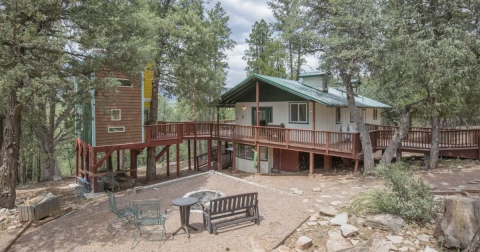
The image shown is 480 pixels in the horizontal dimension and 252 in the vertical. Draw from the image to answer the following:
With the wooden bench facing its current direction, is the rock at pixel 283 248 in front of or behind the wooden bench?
behind

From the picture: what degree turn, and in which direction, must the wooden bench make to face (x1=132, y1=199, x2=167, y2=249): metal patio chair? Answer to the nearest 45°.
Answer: approximately 45° to its left

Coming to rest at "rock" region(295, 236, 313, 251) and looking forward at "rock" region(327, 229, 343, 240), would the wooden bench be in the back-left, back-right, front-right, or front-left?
back-left

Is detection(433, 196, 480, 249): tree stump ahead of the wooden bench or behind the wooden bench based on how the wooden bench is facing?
behind

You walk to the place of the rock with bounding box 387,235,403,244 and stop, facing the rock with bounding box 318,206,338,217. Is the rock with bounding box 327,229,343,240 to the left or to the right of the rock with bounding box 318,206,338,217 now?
left

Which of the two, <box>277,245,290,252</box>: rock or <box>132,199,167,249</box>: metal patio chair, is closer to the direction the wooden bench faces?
the metal patio chair

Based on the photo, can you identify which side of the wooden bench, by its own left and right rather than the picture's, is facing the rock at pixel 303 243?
back

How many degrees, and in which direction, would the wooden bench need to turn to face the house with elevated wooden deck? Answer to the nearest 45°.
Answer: approximately 45° to its right

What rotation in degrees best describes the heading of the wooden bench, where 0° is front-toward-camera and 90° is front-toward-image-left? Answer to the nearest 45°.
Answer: approximately 135°
